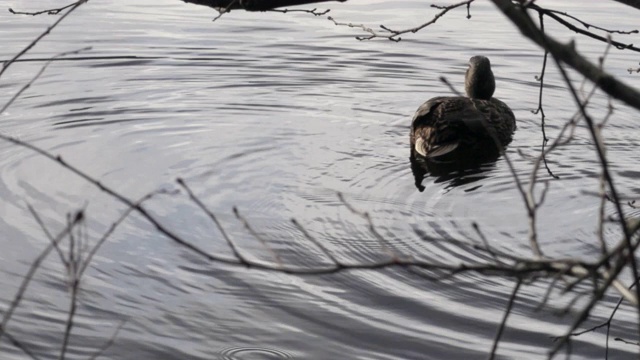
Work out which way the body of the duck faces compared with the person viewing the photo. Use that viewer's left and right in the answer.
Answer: facing away from the viewer and to the right of the viewer
